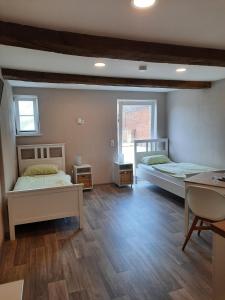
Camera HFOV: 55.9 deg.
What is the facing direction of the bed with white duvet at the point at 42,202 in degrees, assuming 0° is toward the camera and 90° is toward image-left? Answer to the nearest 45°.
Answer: approximately 0°

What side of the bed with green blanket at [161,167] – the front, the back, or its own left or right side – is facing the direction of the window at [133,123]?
back

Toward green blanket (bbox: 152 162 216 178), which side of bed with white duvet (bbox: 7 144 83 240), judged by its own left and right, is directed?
left

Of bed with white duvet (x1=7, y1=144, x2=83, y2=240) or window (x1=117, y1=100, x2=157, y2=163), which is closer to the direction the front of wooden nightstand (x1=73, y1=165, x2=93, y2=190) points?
the bed with white duvet

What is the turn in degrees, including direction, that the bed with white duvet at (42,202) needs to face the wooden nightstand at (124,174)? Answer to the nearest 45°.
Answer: approximately 135° to its left

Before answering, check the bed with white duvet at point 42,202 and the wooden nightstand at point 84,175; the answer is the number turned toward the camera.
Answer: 2

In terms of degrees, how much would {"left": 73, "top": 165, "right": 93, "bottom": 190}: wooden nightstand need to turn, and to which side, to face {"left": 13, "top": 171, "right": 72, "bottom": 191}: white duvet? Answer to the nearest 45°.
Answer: approximately 45° to its right

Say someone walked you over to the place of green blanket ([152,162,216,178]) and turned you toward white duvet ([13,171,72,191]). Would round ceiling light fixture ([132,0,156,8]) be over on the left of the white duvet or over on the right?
left

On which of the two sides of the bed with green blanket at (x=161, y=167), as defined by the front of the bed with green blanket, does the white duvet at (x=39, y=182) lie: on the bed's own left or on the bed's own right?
on the bed's own right
